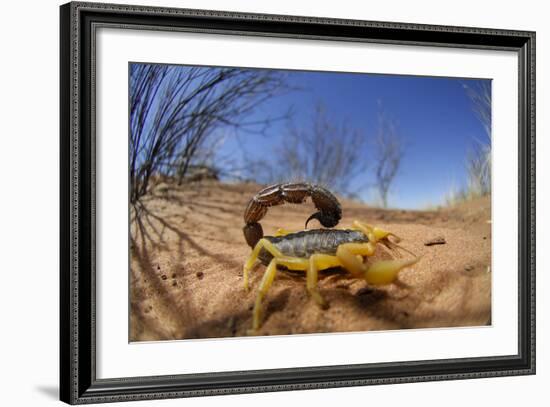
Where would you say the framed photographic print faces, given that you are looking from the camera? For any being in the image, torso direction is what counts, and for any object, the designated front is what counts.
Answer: facing the viewer and to the right of the viewer
